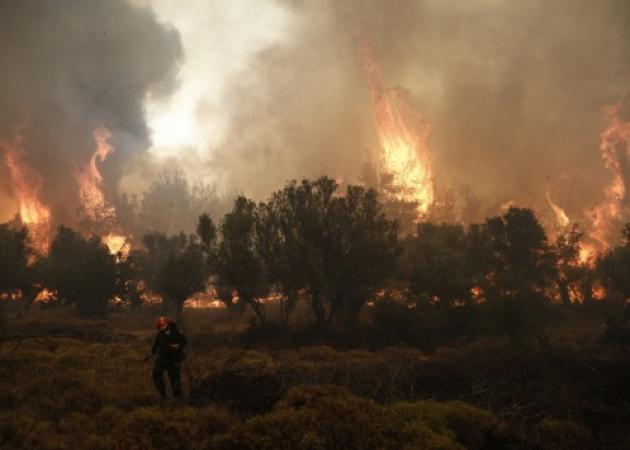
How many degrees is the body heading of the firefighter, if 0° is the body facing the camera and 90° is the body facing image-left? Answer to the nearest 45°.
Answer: approximately 45°

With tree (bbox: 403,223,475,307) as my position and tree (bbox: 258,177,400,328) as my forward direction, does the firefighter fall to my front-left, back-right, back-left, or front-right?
front-left

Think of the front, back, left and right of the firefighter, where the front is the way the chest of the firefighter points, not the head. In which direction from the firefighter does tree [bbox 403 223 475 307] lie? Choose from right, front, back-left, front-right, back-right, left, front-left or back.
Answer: back

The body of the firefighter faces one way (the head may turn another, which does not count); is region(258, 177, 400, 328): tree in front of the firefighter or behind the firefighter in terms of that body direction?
behind

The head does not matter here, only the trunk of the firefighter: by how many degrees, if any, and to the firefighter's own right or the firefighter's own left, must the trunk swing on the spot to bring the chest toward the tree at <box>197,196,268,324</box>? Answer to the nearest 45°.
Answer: approximately 135° to the firefighter's own right
